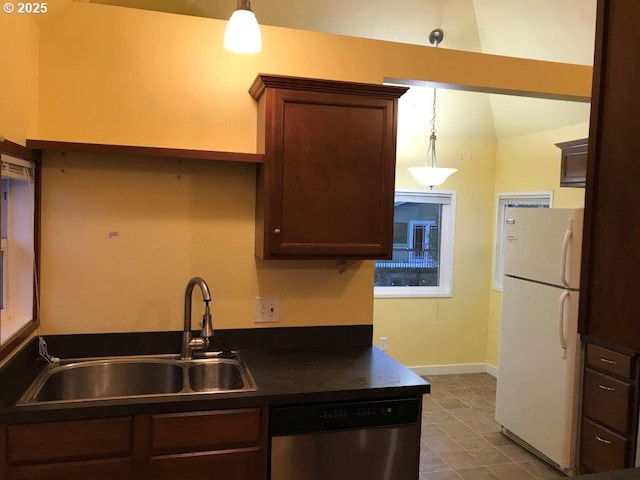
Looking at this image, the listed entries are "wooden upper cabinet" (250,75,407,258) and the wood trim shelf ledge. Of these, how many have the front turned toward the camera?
2

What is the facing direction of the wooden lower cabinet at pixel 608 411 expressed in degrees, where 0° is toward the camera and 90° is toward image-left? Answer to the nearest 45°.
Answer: approximately 45°

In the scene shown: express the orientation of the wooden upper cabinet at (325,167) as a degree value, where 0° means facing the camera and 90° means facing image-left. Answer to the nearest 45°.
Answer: approximately 0°

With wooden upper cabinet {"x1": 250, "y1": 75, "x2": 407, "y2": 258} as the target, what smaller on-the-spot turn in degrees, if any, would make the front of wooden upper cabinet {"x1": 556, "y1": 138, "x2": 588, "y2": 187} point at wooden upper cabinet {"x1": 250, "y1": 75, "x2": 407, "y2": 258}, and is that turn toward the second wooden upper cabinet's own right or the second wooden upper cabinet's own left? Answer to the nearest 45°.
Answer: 0° — it already faces it

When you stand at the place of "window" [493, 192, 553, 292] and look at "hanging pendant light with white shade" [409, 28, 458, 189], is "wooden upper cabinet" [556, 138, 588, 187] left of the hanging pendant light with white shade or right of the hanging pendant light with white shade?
left

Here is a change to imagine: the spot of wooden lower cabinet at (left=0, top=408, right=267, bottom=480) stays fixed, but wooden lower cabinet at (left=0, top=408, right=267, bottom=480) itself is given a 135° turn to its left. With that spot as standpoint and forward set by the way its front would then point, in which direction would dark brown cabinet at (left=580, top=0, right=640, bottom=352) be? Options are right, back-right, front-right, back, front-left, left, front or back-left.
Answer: right
